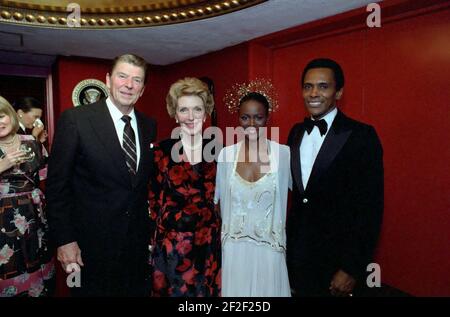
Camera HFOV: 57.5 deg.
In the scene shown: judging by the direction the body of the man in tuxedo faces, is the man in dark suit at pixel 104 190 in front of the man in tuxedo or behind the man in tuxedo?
in front

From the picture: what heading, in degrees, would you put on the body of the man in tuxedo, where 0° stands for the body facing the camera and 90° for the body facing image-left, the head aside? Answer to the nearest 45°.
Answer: approximately 45°

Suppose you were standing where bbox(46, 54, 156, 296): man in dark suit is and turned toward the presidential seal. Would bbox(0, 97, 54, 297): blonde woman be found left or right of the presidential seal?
left

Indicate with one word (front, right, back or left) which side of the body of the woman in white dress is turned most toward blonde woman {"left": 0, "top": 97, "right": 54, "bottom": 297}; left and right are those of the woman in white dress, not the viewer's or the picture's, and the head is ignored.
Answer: right

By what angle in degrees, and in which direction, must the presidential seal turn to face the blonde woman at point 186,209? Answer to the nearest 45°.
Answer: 0° — it already faces them

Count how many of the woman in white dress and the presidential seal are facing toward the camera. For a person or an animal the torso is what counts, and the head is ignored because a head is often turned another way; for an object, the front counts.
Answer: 2

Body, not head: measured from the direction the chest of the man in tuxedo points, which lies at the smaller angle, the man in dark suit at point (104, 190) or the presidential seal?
the man in dark suit

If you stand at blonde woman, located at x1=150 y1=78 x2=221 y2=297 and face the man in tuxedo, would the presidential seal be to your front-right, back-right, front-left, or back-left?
back-left

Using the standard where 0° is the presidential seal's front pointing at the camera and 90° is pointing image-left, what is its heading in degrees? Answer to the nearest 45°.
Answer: approximately 0°
